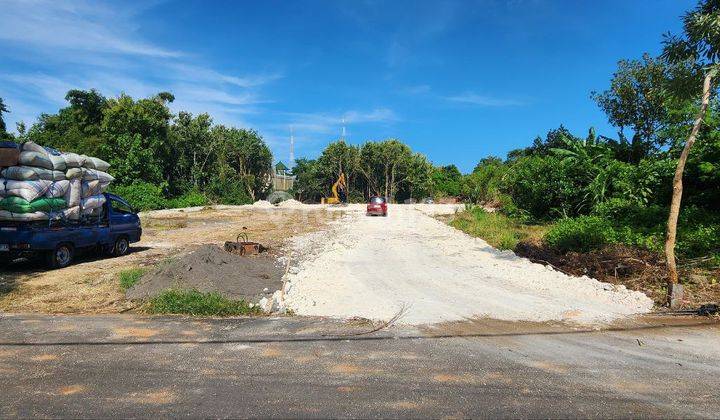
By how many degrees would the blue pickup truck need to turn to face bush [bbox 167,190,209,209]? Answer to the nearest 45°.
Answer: approximately 45° to its left

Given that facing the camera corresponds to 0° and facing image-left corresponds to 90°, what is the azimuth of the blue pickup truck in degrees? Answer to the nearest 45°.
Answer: approximately 225°

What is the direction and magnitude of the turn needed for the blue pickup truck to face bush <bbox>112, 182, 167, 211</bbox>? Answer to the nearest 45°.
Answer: approximately 45° to its left
